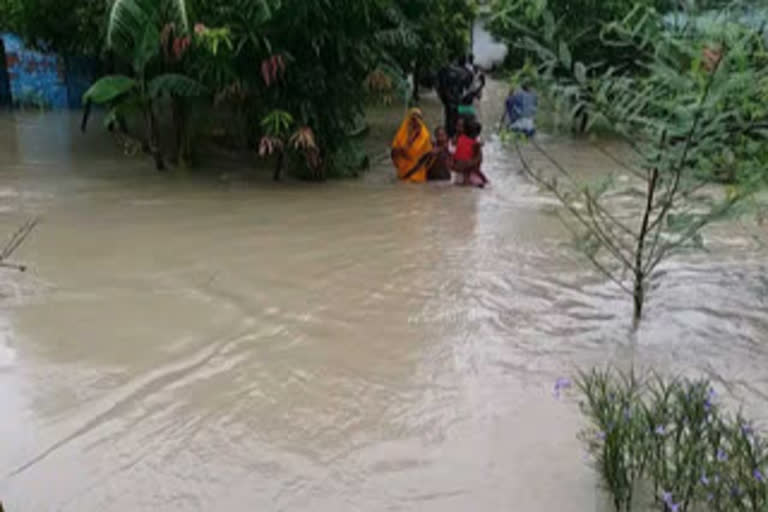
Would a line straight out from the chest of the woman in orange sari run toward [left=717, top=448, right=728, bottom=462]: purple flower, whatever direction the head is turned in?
yes

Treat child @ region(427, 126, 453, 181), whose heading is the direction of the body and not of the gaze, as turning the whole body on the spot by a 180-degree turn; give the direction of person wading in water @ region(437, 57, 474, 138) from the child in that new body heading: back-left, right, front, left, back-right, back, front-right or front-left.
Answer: front

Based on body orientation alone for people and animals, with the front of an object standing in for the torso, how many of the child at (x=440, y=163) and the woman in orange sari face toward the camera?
2

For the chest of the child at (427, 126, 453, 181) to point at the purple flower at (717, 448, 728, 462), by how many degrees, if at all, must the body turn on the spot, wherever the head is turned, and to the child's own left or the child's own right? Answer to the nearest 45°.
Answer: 0° — they already face it

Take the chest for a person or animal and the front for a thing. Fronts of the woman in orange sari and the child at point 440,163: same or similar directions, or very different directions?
same or similar directions

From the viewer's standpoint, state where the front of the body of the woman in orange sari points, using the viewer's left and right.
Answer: facing the viewer

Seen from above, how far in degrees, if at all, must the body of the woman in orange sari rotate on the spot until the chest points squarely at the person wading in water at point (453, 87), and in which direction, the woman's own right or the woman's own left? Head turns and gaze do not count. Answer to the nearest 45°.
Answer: approximately 180°

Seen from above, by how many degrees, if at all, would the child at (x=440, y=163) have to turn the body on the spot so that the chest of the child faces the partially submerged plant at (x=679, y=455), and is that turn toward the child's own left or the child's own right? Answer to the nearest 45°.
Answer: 0° — they already face it
